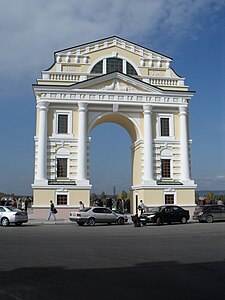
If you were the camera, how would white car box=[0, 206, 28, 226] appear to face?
facing away from the viewer and to the left of the viewer

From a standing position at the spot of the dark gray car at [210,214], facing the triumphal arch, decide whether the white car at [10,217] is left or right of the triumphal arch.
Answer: left

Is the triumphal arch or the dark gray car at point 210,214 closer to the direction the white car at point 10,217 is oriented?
the triumphal arch

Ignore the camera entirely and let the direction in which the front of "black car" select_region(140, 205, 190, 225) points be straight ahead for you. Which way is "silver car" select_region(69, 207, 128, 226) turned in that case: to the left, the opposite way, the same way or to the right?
the opposite way
